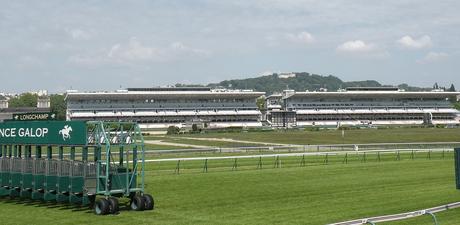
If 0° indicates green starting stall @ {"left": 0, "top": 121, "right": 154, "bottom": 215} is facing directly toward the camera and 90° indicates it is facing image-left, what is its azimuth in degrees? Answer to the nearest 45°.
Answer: approximately 45°
